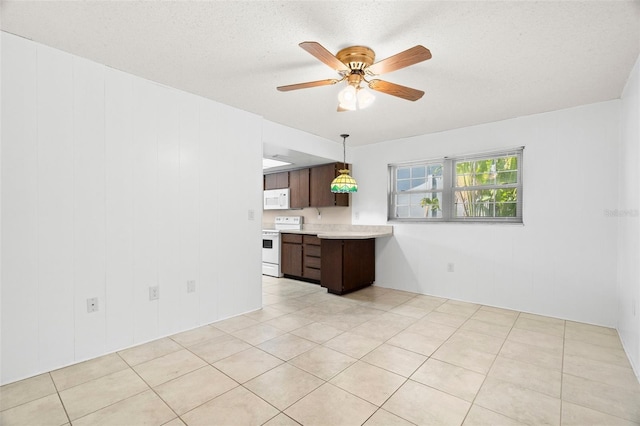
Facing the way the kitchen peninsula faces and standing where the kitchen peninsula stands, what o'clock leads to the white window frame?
The white window frame is roughly at 8 o'clock from the kitchen peninsula.

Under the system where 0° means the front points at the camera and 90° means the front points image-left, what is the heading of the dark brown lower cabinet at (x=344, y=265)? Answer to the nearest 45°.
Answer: approximately 45°

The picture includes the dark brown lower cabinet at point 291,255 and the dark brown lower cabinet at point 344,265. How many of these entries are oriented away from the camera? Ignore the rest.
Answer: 0

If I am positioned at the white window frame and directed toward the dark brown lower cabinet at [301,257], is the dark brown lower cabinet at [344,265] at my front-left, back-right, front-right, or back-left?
front-left

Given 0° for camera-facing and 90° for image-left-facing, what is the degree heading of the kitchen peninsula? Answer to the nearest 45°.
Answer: approximately 45°

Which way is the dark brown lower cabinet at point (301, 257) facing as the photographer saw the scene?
facing the viewer and to the left of the viewer

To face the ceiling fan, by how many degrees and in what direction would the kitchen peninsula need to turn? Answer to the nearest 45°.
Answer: approximately 45° to its left

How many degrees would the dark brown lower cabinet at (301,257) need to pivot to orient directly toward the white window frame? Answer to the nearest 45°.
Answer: approximately 90° to its left

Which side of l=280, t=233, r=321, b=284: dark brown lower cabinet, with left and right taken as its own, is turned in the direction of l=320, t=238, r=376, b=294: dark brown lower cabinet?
left

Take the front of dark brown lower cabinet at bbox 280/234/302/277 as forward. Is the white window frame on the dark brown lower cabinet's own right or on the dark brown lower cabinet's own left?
on the dark brown lower cabinet's own left

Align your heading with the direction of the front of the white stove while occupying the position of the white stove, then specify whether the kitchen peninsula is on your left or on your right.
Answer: on your left

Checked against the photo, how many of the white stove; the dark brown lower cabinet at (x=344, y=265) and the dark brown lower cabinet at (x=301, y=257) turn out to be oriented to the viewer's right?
0

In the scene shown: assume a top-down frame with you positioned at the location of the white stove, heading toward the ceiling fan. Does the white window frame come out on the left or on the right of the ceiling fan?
left
